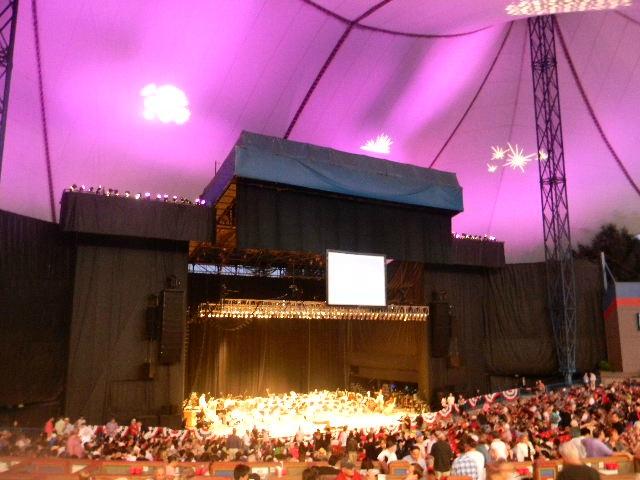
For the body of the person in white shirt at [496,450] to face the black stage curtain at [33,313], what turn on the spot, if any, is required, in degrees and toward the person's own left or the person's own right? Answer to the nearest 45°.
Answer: approximately 90° to the person's own left

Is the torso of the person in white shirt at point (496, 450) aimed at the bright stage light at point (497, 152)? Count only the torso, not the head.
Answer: yes

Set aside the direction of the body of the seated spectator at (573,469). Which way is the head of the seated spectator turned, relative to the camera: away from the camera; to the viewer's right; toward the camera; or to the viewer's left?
away from the camera

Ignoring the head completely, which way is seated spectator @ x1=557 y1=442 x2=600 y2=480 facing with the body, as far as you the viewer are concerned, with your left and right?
facing away from the viewer and to the left of the viewer

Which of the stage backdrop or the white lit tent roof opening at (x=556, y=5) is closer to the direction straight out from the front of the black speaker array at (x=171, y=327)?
the white lit tent roof opening

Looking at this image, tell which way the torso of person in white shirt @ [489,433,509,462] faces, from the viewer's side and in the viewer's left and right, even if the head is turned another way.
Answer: facing away from the viewer

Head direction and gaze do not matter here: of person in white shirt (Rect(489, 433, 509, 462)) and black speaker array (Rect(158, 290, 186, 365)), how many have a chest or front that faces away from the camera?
1

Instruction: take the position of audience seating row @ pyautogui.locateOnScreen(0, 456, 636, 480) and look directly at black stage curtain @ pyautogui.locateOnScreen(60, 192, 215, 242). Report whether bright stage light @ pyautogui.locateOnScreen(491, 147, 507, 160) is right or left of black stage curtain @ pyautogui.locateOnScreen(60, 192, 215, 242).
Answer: right

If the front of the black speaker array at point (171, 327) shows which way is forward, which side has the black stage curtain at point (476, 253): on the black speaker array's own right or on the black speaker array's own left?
on the black speaker array's own left

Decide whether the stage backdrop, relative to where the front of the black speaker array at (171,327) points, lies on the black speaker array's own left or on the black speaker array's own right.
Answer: on the black speaker array's own left

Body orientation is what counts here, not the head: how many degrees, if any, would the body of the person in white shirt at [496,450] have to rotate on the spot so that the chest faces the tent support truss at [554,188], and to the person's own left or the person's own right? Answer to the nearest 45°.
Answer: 0° — they already face it

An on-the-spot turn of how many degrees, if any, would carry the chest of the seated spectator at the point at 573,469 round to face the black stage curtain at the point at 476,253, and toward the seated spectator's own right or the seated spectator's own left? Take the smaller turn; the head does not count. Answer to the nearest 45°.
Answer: approximately 45° to the seated spectator's own right

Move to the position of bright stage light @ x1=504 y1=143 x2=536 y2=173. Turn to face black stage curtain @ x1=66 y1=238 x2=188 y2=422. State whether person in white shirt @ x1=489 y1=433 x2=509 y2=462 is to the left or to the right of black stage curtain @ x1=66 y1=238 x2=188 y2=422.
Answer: left

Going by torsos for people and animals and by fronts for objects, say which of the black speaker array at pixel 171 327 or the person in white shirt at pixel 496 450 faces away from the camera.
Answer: the person in white shirt

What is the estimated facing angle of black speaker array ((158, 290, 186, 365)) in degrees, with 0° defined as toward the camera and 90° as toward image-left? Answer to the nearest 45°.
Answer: approximately 315°
